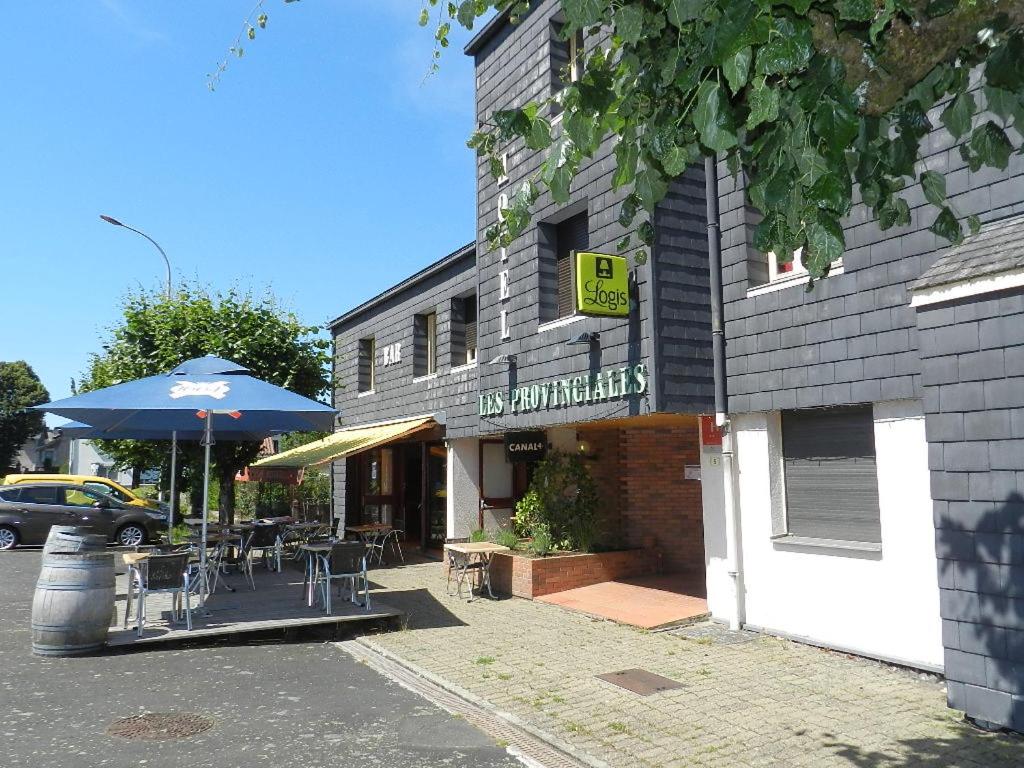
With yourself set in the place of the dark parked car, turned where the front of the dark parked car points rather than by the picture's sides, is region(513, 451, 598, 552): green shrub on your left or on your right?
on your right

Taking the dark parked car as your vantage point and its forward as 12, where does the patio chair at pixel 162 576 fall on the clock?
The patio chair is roughly at 3 o'clock from the dark parked car.

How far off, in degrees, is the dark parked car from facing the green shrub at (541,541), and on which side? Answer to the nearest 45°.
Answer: approximately 45° to its right

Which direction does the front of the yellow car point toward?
to the viewer's right

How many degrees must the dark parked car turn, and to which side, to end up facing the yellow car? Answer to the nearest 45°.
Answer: approximately 45° to its left

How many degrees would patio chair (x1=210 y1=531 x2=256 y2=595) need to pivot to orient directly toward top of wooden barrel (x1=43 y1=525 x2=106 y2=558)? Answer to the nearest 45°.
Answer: approximately 90° to its left

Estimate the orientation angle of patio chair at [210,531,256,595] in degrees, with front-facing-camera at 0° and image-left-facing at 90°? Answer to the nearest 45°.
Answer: approximately 90°

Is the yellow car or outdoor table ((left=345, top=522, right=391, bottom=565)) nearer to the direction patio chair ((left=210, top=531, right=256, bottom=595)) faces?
the yellow car

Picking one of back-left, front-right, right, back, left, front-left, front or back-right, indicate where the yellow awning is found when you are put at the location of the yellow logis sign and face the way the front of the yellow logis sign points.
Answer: back

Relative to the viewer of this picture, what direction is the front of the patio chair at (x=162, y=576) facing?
facing away from the viewer and to the left of the viewer

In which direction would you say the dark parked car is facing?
to the viewer's right

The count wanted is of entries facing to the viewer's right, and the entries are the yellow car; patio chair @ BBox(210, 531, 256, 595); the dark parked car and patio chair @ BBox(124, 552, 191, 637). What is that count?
2

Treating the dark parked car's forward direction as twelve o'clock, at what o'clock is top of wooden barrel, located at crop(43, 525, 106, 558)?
The top of wooden barrel is roughly at 3 o'clock from the dark parked car.
